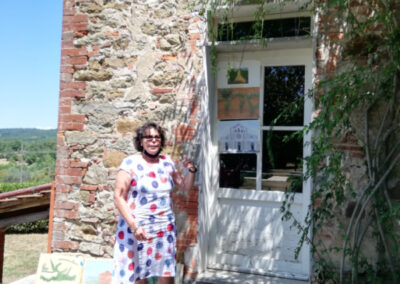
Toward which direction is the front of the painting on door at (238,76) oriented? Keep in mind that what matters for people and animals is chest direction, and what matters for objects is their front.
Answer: toward the camera

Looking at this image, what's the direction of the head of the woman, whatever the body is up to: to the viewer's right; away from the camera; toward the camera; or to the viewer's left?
toward the camera

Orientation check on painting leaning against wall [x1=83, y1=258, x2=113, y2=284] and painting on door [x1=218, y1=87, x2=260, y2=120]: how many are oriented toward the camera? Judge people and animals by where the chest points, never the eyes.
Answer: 2

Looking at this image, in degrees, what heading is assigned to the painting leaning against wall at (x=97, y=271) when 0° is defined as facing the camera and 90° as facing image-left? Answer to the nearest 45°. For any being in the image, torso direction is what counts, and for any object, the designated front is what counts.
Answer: approximately 0°

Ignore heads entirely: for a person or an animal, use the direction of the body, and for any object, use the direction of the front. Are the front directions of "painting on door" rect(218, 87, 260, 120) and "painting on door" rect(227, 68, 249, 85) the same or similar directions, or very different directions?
same or similar directions

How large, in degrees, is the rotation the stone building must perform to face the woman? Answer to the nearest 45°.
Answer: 0° — it already faces them

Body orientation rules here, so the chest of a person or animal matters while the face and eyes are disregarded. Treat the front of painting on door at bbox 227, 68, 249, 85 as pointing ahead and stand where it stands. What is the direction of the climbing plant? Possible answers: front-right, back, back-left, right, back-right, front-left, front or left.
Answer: front-left

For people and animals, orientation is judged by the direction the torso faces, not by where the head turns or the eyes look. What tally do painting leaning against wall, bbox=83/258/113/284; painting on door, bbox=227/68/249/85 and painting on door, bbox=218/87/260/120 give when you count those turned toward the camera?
3

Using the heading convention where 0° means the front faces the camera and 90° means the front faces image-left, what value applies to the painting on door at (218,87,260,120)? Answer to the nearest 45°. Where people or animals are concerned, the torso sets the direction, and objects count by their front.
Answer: approximately 0°
